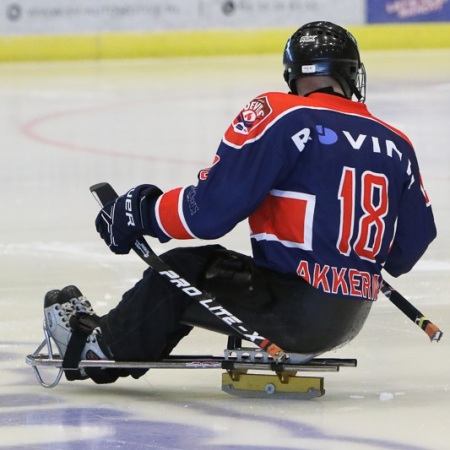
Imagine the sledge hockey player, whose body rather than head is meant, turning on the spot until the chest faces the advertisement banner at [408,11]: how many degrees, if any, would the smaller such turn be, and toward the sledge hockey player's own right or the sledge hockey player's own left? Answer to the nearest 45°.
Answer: approximately 45° to the sledge hockey player's own right

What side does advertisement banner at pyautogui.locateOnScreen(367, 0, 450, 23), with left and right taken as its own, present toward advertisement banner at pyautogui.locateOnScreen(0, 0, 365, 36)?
right

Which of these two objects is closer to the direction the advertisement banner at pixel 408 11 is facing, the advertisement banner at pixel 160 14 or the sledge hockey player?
the sledge hockey player

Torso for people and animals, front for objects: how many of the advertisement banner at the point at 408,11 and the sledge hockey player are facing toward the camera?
1

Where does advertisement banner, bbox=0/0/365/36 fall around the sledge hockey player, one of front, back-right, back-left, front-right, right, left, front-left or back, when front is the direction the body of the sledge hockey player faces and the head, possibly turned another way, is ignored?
front-right

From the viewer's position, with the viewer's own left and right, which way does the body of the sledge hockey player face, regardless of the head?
facing away from the viewer and to the left of the viewer

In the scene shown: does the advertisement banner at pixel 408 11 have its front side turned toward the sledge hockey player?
yes

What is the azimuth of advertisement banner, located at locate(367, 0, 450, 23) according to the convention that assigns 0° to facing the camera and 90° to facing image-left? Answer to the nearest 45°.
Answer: approximately 0°
